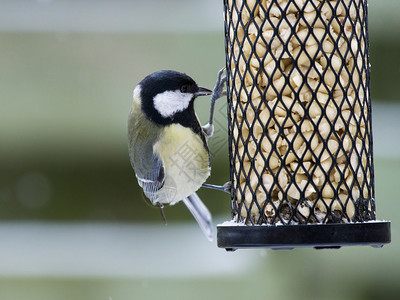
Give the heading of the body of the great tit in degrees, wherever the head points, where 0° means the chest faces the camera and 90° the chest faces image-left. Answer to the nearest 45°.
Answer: approximately 270°
